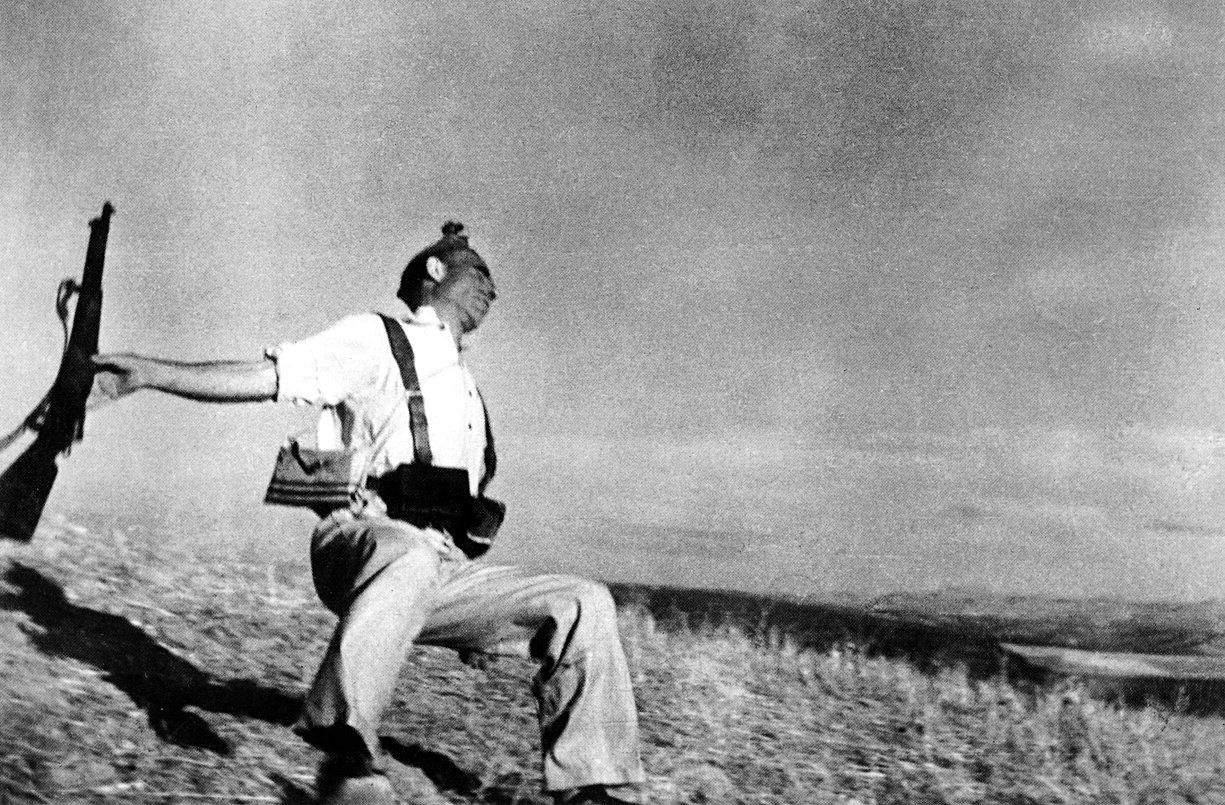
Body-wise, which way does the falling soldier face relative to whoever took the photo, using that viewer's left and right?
facing the viewer and to the right of the viewer
